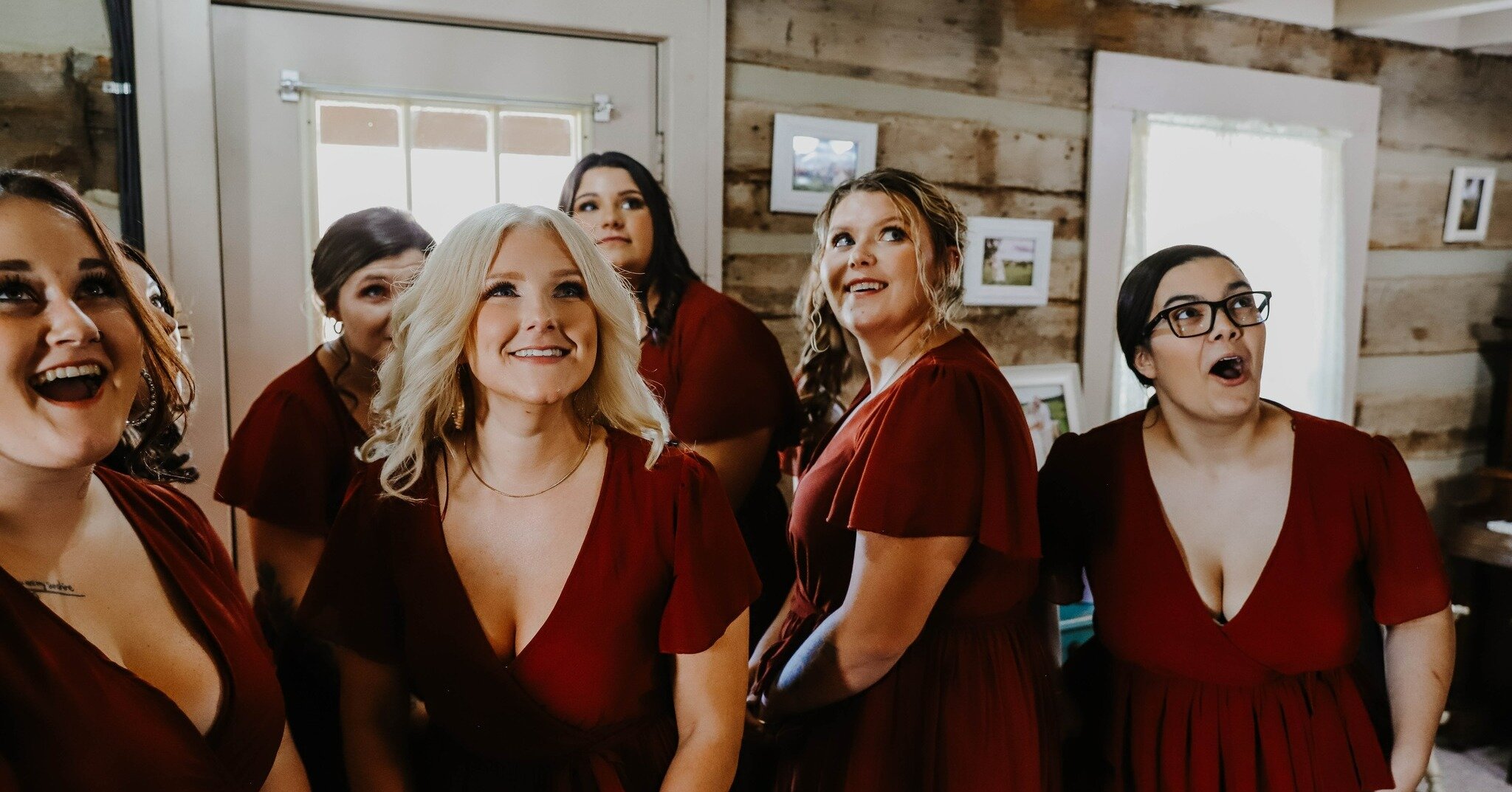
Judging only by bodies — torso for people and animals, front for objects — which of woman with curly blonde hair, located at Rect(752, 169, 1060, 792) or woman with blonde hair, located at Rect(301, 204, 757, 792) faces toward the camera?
the woman with blonde hair

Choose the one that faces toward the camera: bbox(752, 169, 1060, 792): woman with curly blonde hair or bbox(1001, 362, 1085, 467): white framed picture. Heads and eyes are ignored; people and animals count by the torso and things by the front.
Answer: the white framed picture

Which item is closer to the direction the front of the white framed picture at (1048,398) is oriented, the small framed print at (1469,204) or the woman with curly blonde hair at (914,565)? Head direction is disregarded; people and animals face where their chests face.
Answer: the woman with curly blonde hair

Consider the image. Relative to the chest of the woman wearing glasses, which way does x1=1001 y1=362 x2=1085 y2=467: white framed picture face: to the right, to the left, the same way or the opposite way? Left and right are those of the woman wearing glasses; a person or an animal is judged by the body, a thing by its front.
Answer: the same way

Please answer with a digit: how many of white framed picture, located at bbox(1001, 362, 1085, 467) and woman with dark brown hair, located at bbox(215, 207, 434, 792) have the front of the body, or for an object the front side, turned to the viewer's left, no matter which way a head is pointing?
0

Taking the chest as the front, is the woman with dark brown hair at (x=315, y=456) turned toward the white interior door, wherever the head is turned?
no

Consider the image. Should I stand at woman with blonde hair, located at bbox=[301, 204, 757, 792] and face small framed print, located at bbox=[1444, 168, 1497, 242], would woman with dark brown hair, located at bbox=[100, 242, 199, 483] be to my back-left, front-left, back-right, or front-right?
back-left

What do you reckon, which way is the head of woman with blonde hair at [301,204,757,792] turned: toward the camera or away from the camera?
toward the camera

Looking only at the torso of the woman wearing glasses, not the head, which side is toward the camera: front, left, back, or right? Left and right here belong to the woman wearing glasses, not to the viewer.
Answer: front

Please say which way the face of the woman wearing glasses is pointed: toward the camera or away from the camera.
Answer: toward the camera

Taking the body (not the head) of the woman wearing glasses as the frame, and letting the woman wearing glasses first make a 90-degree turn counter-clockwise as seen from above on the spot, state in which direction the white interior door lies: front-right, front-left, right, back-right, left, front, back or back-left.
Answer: back

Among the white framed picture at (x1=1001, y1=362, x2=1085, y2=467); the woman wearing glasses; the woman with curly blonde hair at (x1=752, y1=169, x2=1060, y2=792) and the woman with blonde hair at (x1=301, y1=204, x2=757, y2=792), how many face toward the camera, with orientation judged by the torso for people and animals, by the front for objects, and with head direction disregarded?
3

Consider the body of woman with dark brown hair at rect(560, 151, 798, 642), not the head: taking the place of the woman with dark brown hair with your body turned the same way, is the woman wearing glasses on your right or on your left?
on your left

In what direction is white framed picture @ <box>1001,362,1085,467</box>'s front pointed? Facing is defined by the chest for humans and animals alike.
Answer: toward the camera

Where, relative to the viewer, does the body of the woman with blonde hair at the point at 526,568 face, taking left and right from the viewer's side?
facing the viewer

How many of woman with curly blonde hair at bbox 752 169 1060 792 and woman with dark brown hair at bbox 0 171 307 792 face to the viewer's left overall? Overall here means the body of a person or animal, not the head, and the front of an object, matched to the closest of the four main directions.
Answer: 1

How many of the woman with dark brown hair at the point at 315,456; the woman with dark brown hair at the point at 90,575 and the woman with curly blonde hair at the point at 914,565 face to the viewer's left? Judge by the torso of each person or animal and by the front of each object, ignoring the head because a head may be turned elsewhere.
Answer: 1

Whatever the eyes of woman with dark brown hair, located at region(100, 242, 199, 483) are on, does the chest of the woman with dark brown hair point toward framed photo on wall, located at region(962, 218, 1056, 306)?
no
